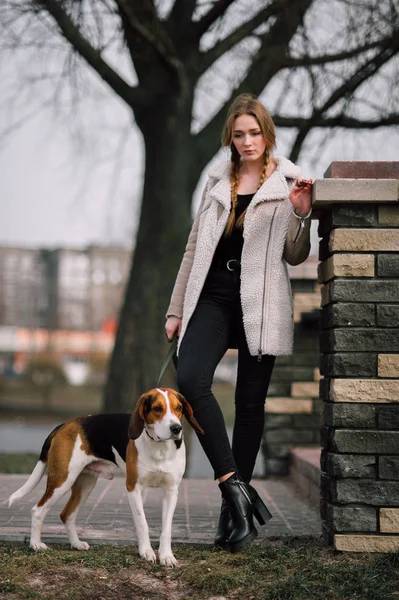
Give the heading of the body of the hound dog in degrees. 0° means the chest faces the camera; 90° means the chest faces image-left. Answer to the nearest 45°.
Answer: approximately 315°

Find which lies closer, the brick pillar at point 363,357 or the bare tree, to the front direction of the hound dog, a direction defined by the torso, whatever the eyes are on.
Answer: the brick pillar

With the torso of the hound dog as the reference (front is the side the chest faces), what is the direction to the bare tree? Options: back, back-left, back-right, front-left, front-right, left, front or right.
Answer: back-left
